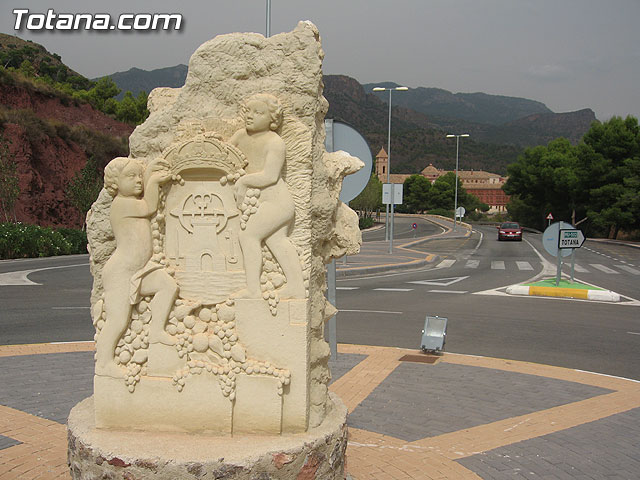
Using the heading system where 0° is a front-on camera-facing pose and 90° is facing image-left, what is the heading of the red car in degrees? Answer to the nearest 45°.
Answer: approximately 0°

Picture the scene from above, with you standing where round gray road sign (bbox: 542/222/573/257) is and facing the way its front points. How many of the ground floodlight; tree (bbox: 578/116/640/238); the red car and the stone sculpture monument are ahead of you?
2

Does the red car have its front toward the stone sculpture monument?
yes

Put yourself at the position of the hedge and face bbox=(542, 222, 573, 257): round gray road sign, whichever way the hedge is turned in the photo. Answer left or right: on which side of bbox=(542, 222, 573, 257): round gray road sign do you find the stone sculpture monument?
right

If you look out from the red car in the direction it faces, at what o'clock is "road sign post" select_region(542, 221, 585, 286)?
The road sign post is roughly at 12 o'clock from the red car.

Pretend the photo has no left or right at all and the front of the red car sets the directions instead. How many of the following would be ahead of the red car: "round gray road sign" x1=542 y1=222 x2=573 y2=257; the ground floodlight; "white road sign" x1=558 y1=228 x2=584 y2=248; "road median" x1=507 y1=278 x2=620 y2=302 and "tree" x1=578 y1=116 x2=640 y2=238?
4
